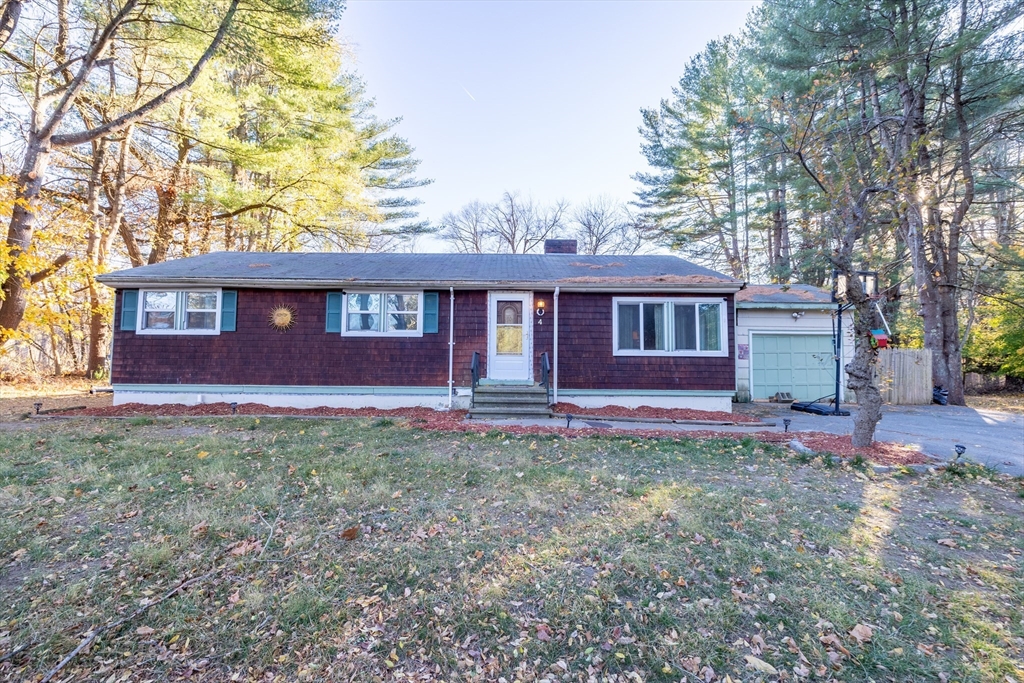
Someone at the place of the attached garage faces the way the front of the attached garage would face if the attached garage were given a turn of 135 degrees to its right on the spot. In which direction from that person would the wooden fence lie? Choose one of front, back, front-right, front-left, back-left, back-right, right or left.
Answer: right

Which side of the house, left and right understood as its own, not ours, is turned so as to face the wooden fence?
left

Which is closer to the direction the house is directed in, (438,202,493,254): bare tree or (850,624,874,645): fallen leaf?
the fallen leaf

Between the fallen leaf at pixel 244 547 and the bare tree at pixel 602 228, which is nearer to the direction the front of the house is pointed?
the fallen leaf

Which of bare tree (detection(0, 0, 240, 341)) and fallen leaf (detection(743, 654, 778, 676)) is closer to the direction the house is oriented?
the fallen leaf

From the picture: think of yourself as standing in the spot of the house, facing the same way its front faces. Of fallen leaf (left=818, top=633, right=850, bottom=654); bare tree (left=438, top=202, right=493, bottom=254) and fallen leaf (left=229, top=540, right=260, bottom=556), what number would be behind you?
1

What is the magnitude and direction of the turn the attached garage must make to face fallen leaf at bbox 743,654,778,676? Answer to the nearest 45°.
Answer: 0° — it already faces it

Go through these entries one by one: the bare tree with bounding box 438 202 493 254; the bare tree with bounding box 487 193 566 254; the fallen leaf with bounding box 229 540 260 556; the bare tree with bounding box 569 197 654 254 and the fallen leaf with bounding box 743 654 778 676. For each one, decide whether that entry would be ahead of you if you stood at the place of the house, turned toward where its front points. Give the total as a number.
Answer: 2

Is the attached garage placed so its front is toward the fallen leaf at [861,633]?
yes

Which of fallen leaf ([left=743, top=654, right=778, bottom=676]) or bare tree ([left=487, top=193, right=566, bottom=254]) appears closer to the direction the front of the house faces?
the fallen leaf

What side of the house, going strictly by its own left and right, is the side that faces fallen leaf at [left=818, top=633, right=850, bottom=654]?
front

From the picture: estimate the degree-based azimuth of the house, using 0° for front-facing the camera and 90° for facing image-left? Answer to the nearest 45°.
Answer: approximately 0°

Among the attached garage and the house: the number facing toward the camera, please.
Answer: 2

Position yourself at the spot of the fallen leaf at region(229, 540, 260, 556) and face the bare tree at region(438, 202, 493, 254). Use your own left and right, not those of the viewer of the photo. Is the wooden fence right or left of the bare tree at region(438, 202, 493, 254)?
right

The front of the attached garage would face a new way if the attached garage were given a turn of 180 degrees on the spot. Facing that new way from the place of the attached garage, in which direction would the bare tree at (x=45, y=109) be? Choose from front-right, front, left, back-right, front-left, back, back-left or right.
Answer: back-left

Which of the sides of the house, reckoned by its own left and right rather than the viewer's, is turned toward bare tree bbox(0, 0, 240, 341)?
right

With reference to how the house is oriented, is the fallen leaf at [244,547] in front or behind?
in front
